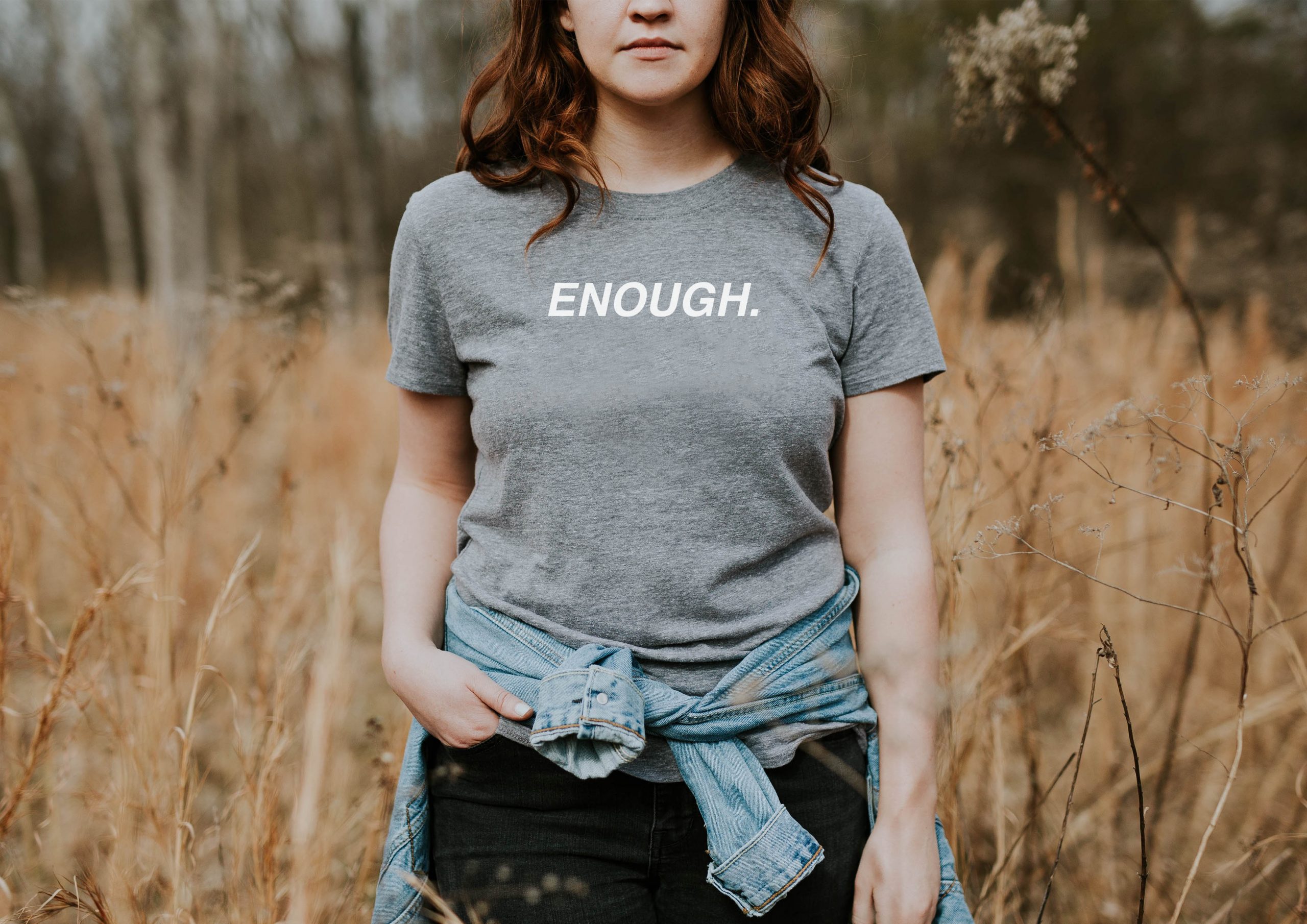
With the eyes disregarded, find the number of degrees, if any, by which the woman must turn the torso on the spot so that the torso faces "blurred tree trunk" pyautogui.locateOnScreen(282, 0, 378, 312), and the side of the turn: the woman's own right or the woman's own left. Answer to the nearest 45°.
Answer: approximately 180°

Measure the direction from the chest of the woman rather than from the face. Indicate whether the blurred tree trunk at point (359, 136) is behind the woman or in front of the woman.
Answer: behind

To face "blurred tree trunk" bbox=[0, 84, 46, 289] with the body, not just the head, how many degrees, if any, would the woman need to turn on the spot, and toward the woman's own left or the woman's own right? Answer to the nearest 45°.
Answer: approximately 135° to the woman's own right

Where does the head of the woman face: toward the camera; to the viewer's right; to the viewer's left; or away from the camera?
toward the camera

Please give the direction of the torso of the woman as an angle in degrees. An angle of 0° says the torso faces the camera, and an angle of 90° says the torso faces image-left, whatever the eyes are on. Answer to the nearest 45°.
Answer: approximately 0°

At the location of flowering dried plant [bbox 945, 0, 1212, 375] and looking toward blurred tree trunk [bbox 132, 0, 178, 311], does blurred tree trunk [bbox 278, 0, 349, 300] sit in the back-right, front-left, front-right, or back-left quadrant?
front-right

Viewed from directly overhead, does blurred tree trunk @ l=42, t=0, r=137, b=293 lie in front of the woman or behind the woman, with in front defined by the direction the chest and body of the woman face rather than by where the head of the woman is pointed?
behind

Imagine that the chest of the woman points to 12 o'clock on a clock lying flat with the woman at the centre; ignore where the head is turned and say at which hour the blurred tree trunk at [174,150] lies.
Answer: The blurred tree trunk is roughly at 5 o'clock from the woman.

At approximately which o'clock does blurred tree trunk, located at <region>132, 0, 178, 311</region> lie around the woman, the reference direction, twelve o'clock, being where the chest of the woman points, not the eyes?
The blurred tree trunk is roughly at 5 o'clock from the woman.

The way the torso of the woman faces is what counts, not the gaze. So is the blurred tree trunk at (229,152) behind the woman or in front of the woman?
behind
